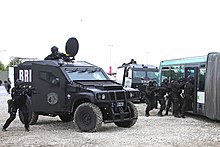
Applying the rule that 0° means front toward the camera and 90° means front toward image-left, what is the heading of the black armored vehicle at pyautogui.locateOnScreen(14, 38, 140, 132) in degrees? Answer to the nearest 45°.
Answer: approximately 315°

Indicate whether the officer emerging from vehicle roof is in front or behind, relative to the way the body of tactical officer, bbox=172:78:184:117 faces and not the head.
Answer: behind

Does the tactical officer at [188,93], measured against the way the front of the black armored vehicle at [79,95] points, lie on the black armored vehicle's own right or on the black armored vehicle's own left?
on the black armored vehicle's own left

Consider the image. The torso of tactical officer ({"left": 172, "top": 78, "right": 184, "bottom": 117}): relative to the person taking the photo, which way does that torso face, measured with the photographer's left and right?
facing to the right of the viewer
